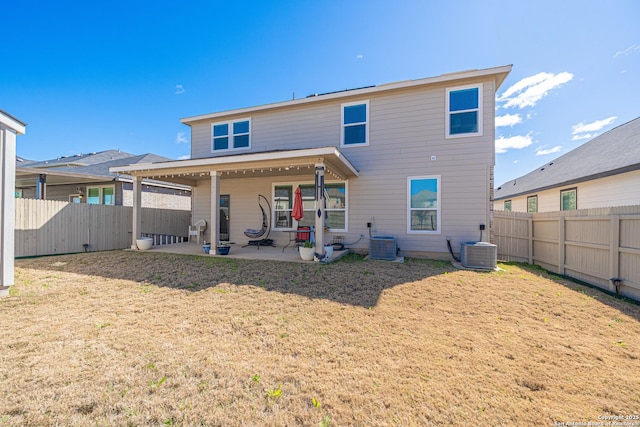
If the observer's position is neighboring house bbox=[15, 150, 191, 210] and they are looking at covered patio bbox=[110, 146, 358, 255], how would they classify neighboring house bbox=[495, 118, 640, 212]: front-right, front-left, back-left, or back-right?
front-left

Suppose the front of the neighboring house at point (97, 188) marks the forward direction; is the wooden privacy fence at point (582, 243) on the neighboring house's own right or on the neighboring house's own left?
on the neighboring house's own right

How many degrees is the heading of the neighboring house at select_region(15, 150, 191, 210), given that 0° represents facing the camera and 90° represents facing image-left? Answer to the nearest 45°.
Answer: approximately 225°

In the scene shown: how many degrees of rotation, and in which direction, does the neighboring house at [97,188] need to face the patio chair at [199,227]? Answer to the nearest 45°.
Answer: approximately 90° to its right

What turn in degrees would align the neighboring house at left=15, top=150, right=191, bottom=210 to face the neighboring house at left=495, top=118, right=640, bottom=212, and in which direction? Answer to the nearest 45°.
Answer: approximately 90° to its right

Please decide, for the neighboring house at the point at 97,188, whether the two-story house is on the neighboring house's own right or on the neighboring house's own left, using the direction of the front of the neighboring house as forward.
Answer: on the neighboring house's own right

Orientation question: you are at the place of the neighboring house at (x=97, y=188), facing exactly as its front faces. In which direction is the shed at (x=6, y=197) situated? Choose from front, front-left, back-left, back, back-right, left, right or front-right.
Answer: back-right

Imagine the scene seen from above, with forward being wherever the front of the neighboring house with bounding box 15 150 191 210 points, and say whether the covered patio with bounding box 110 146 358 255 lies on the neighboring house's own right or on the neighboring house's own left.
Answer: on the neighboring house's own right

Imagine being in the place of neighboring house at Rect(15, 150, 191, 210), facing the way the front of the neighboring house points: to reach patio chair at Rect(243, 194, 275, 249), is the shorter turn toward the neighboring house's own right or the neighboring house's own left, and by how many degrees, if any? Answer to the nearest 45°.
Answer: approximately 90° to the neighboring house's own right

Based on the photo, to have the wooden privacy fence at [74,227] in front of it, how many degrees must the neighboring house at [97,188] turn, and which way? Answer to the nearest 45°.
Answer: approximately 135° to its right
